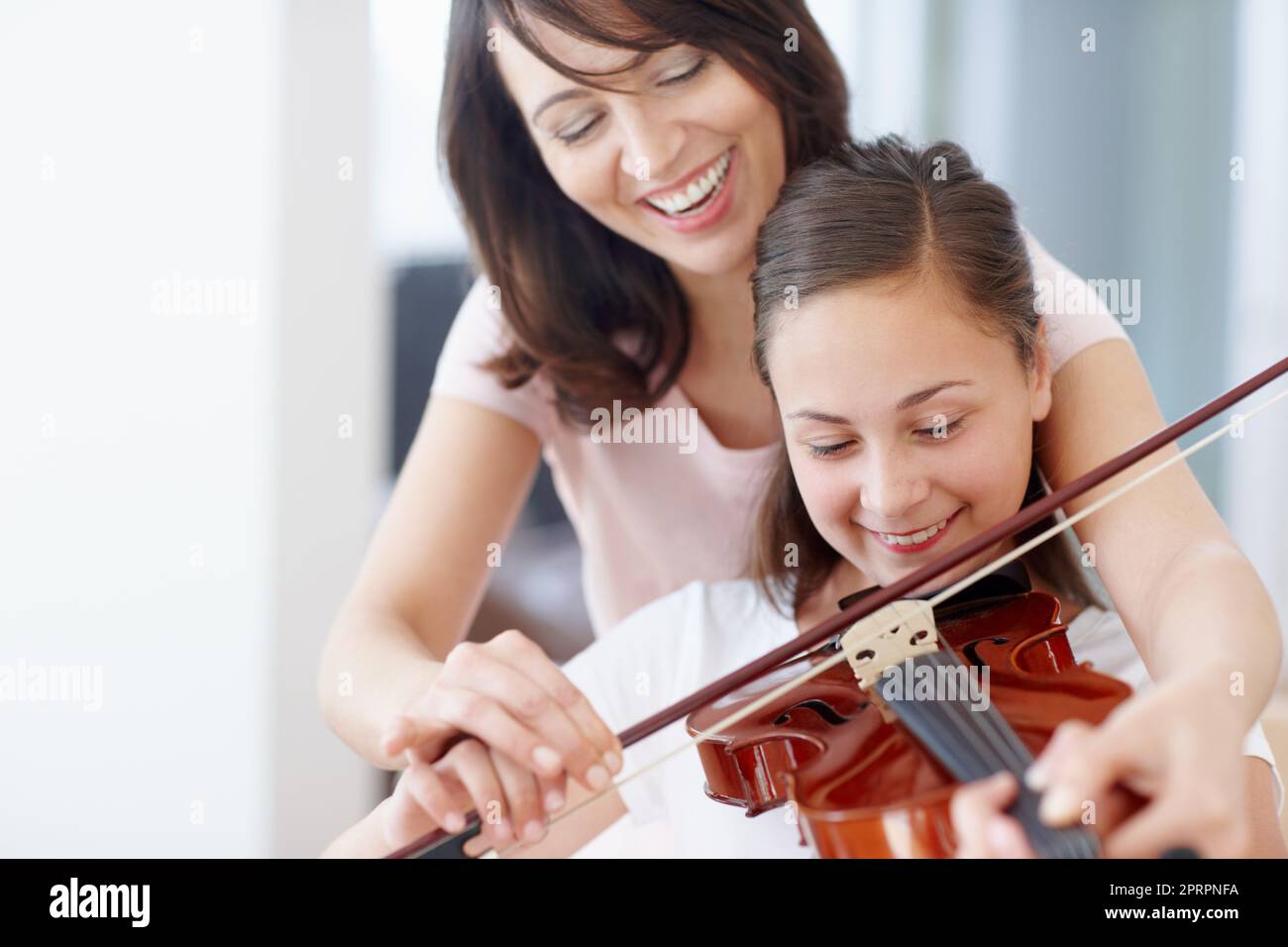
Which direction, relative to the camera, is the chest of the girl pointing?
toward the camera

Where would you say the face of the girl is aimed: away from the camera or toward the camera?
toward the camera

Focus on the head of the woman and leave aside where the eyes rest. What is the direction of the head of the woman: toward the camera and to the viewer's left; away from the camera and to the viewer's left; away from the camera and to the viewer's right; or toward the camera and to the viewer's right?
toward the camera and to the viewer's right

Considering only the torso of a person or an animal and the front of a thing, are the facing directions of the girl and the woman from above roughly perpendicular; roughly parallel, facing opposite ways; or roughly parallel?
roughly parallel

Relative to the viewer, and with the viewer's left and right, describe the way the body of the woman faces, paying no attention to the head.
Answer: facing the viewer
